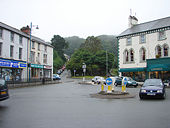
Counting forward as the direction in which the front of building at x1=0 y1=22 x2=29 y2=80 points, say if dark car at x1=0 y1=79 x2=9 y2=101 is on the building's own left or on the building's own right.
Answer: on the building's own right

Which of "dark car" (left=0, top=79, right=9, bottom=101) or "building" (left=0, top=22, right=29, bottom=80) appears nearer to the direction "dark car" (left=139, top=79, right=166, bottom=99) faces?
the dark car

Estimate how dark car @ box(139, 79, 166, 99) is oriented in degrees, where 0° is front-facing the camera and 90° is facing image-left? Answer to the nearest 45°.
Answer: approximately 0°

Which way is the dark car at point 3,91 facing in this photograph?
away from the camera

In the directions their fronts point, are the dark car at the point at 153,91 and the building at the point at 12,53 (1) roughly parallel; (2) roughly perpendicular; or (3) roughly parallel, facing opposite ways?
roughly perpendicular

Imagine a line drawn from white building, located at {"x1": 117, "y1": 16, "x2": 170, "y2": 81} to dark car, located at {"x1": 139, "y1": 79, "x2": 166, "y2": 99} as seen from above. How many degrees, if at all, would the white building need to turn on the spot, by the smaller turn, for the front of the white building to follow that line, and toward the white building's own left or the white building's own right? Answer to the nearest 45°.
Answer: approximately 45° to the white building's own left

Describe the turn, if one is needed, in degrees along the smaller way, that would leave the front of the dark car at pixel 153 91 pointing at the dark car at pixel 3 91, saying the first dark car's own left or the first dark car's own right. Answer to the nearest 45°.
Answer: approximately 45° to the first dark car's own right

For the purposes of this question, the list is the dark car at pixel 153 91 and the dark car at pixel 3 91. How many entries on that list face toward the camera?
1

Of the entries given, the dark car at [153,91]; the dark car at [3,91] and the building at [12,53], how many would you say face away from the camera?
1

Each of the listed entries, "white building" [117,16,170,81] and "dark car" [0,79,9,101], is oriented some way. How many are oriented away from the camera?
1

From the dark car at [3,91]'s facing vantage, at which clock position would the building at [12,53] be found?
The building is roughly at 12 o'clock from the dark car.

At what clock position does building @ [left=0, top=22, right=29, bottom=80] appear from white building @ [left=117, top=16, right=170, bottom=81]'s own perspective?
The building is roughly at 1 o'clock from the white building.

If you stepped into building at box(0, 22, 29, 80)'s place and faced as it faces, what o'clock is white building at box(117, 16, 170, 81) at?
The white building is roughly at 11 o'clock from the building.

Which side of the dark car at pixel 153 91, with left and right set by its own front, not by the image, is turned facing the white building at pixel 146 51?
back

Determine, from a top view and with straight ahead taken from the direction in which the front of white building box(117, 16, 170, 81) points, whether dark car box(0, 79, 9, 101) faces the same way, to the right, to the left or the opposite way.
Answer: to the right
